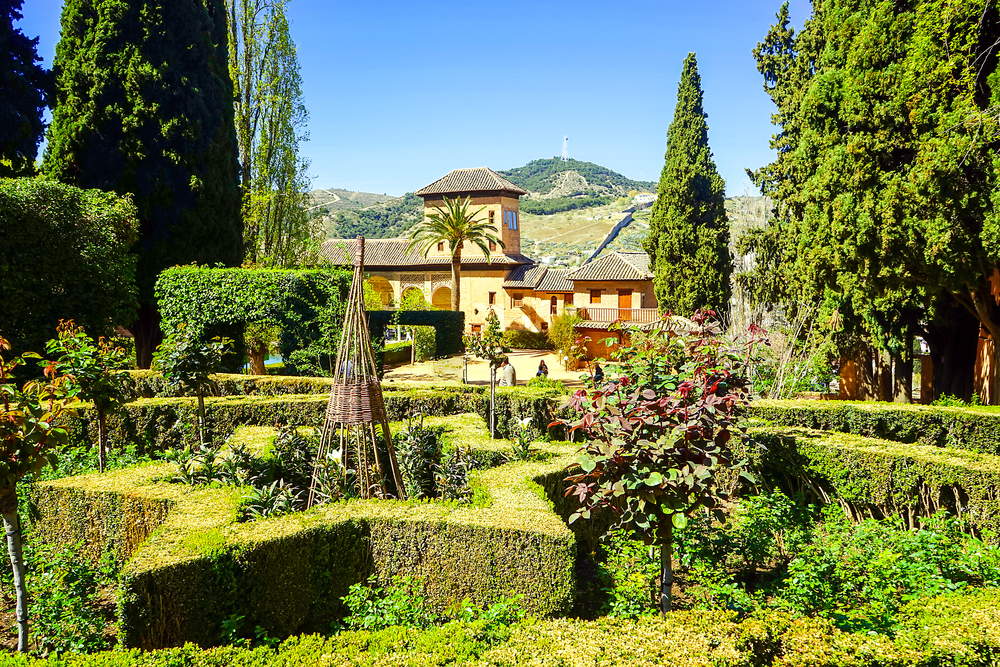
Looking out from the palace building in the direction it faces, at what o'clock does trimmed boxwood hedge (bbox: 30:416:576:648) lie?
The trimmed boxwood hedge is roughly at 12 o'clock from the palace building.

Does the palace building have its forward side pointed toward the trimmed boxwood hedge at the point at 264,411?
yes

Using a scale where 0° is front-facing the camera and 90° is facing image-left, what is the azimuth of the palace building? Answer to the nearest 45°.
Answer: approximately 0°

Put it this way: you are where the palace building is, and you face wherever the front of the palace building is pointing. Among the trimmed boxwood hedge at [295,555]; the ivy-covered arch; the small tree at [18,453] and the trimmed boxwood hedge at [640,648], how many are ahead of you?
4

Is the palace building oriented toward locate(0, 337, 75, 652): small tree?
yes

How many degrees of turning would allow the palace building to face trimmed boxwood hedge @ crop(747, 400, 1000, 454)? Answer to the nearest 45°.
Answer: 0° — it already faces it

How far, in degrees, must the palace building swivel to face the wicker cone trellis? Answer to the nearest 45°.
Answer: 0° — it already faces it

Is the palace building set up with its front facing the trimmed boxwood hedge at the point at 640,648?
yes

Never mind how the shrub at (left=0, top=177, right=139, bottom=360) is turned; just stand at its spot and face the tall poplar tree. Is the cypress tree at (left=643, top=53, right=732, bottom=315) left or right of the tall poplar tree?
right

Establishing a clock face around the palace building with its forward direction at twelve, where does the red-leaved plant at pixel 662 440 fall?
The red-leaved plant is roughly at 12 o'clock from the palace building.
